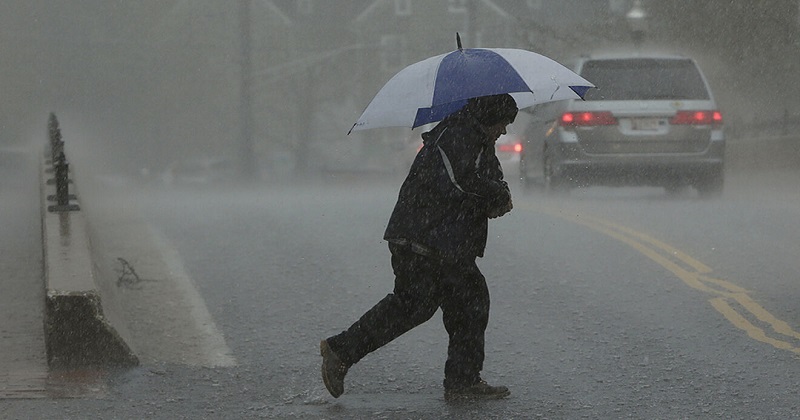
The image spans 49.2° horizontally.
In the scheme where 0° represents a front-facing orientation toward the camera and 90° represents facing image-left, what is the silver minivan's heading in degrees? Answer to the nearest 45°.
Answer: approximately 180°

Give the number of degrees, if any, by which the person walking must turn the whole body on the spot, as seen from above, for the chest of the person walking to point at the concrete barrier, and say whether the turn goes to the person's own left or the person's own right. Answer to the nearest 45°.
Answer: approximately 180°

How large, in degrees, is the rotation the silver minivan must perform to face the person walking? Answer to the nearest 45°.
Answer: approximately 180°

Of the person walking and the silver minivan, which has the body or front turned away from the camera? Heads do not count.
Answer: the silver minivan

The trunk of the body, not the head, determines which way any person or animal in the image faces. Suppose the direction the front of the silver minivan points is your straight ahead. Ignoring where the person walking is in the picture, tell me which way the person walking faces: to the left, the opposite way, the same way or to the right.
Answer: to the right

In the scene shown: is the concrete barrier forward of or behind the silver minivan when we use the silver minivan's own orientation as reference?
behind

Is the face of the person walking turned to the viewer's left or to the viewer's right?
to the viewer's right

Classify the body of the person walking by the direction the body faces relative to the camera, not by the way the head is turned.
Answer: to the viewer's right

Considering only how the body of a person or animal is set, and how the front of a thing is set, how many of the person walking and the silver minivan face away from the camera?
1

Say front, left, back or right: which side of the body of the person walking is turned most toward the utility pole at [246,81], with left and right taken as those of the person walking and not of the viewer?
left
